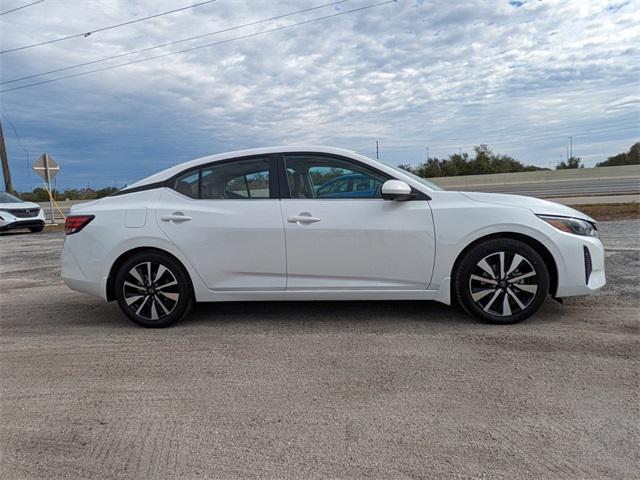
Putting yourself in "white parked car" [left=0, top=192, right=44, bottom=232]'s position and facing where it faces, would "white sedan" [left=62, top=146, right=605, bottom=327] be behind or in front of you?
in front

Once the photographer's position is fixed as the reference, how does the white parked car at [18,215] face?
facing the viewer and to the right of the viewer

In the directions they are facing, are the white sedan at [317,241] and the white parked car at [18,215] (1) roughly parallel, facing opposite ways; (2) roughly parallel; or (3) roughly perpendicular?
roughly parallel

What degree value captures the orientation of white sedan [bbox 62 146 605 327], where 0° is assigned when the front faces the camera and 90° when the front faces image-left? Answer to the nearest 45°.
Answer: approximately 270°

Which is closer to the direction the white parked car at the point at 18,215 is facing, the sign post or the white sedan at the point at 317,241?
the white sedan

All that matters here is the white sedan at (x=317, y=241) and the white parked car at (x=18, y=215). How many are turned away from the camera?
0

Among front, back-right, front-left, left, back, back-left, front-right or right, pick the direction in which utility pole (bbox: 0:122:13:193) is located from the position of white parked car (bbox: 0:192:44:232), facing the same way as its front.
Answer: back-left

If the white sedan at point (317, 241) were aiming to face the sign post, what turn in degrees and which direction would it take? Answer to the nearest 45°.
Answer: approximately 135° to its left

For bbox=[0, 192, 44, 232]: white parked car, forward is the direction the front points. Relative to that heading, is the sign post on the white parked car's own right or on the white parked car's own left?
on the white parked car's own left

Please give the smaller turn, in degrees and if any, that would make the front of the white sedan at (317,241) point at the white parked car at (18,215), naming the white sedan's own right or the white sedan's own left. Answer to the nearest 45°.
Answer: approximately 135° to the white sedan's own left
